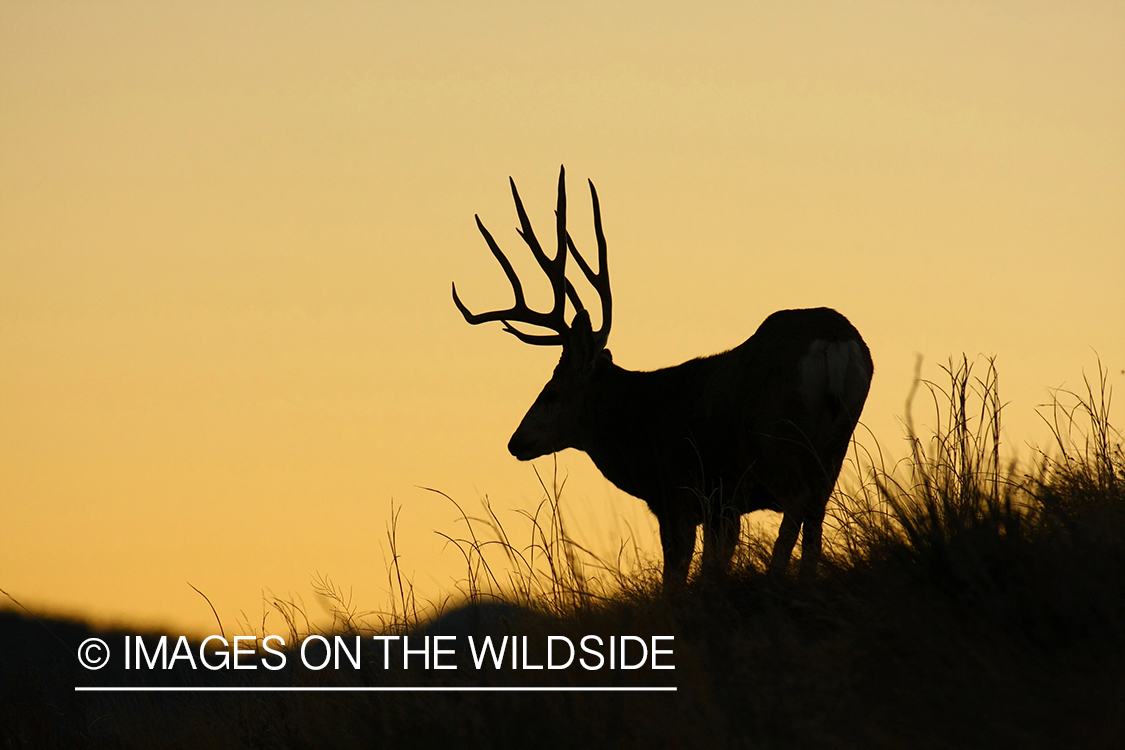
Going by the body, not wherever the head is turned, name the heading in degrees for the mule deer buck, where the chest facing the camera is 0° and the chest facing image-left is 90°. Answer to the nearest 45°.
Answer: approximately 135°
